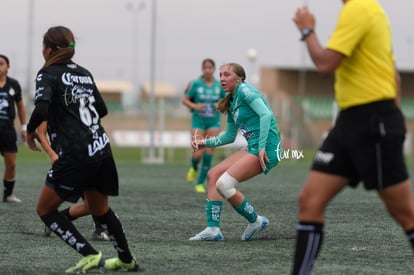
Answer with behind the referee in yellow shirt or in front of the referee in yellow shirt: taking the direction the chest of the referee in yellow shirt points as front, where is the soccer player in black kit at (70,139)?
in front

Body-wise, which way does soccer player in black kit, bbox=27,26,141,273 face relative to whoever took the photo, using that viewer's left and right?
facing away from the viewer and to the left of the viewer

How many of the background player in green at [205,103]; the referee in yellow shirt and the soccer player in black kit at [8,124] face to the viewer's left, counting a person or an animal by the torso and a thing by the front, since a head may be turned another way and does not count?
1

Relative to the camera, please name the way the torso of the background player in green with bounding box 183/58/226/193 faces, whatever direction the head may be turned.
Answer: toward the camera

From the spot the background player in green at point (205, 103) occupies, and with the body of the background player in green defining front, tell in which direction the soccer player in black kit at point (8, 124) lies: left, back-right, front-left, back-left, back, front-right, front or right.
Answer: front-right

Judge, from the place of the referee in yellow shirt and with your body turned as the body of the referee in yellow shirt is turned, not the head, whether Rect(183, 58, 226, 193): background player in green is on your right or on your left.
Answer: on your right

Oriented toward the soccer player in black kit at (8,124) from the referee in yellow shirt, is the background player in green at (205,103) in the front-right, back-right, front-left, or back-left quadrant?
front-right

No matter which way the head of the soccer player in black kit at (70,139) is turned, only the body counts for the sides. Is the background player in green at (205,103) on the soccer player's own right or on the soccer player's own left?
on the soccer player's own right

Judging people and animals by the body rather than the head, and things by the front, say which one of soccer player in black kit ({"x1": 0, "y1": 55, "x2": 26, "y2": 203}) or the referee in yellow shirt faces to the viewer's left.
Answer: the referee in yellow shirt

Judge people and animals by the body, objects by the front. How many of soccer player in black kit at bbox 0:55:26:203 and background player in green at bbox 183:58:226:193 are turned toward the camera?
2

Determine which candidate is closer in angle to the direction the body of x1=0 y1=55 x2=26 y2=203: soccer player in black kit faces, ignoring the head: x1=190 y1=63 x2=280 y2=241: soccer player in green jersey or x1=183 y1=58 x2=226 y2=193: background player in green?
the soccer player in green jersey

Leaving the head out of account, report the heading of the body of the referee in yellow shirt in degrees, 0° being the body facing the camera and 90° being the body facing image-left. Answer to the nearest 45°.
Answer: approximately 90°
